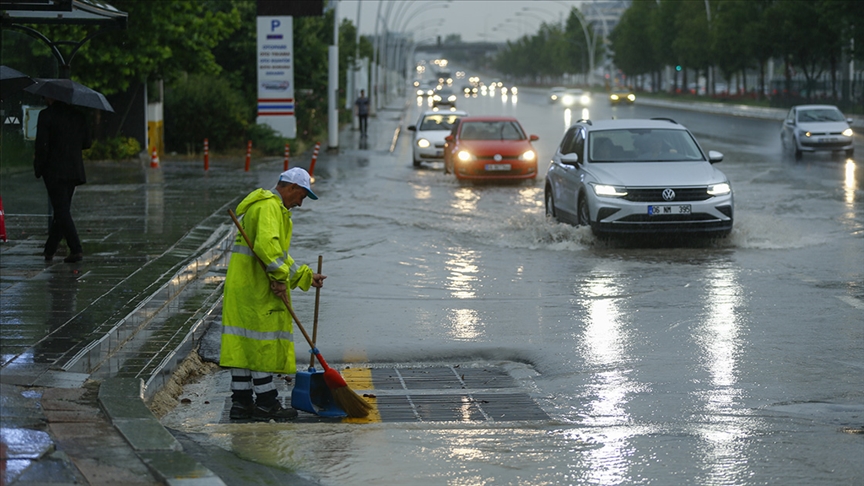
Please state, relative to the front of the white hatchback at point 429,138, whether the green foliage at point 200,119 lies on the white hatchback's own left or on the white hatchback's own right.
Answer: on the white hatchback's own right

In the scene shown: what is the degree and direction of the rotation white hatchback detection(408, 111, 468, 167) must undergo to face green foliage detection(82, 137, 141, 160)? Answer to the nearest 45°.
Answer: approximately 90° to its right

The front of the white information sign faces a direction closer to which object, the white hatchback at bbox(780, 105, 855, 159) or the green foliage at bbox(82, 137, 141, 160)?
the green foliage

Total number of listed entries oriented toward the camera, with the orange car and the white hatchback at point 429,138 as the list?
2

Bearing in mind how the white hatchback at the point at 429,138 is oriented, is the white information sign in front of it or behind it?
behind

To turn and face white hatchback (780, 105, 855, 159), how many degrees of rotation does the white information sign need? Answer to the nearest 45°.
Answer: approximately 90° to its left

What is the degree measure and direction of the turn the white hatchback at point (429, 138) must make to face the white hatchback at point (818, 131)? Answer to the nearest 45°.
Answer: approximately 90° to its left

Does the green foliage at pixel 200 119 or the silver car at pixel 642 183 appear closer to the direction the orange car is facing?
the silver car

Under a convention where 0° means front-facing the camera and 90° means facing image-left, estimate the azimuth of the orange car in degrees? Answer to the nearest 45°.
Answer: approximately 0°
